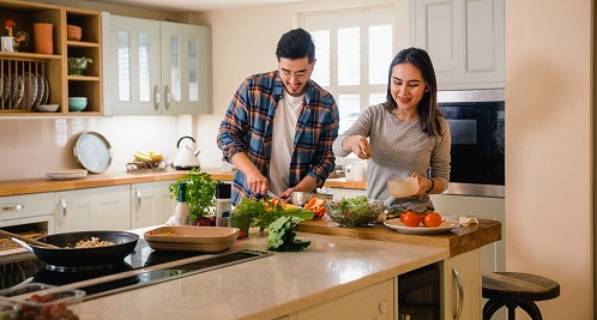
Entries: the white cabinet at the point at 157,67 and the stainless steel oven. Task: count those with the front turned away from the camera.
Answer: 0

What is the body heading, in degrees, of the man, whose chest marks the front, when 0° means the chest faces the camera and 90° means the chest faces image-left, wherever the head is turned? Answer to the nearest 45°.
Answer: approximately 0°

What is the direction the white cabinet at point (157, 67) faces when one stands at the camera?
facing the viewer and to the right of the viewer

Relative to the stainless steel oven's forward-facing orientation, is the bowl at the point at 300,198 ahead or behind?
ahead

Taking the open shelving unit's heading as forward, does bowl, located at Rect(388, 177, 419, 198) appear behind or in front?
in front

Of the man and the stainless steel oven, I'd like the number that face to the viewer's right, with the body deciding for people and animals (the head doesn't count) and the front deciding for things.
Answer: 0

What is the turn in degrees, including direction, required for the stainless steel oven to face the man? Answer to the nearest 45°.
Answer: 0° — it already faces them
